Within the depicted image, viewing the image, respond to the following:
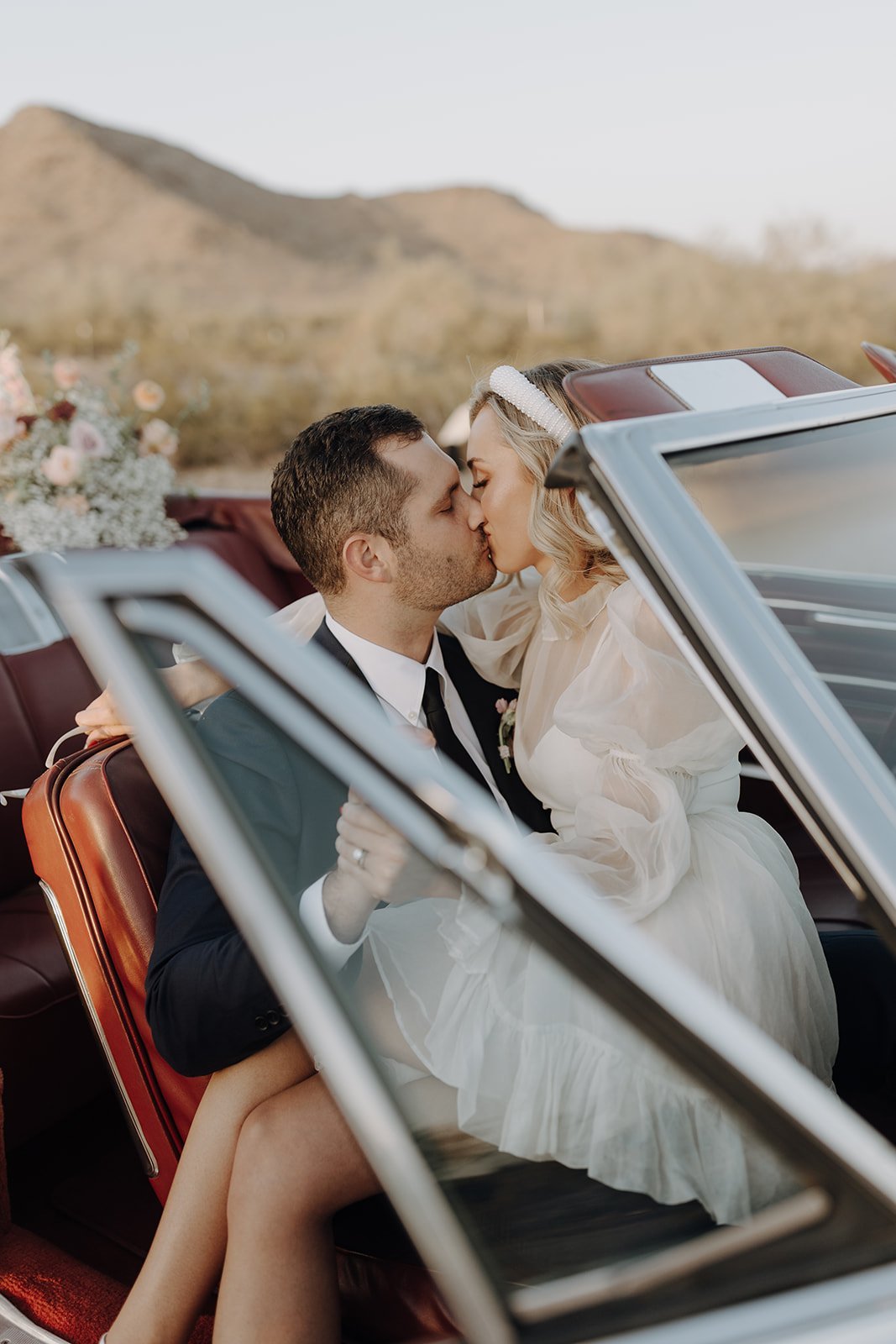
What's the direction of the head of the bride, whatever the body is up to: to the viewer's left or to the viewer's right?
to the viewer's left

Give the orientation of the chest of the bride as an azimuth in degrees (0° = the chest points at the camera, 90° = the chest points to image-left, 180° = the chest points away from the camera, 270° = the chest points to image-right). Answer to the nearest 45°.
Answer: approximately 45°

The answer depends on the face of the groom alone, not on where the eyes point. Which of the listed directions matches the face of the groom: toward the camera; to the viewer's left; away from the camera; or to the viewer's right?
to the viewer's right
